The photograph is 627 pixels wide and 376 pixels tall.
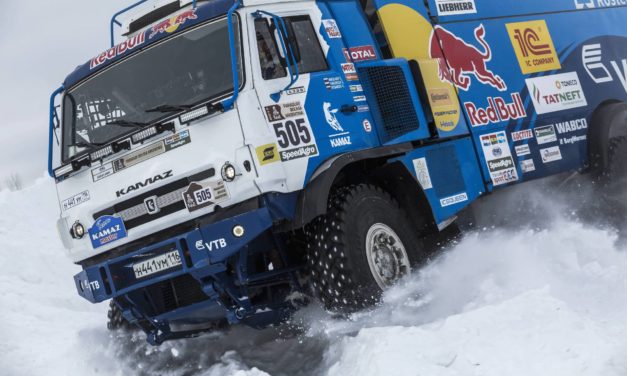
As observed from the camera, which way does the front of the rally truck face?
facing the viewer and to the left of the viewer
